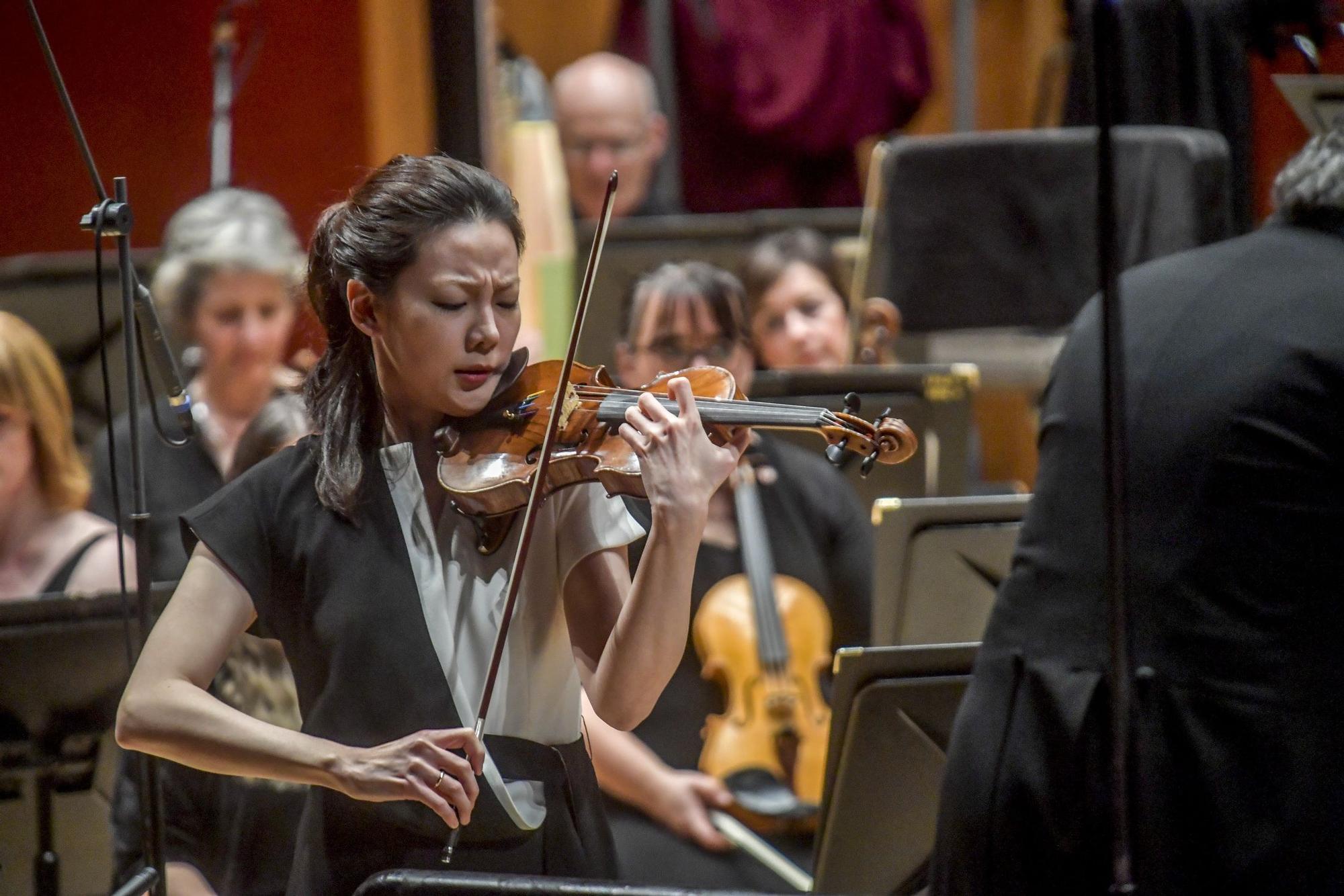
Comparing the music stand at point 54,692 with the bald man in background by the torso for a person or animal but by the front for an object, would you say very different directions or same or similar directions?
very different directions

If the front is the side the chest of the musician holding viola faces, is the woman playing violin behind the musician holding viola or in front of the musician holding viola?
in front

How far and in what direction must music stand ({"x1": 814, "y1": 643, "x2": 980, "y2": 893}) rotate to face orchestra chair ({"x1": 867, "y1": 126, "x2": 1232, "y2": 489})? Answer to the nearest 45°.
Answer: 0° — it already faces it

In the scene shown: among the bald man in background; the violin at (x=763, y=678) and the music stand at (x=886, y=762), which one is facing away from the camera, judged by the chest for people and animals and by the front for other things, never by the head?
the music stand

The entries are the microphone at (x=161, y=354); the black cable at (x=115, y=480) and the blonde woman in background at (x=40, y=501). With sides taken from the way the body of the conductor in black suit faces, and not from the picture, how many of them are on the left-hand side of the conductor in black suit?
3

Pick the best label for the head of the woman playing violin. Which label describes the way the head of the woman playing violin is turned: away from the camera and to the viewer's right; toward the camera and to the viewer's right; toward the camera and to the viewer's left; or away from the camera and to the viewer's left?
toward the camera and to the viewer's right

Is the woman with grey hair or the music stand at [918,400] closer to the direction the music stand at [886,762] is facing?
the music stand

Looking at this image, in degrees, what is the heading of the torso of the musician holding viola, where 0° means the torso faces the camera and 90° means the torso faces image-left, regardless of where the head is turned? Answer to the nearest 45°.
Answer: approximately 0°

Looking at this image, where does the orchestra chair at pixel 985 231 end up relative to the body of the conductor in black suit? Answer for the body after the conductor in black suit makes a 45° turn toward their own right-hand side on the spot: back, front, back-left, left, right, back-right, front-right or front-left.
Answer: front-left

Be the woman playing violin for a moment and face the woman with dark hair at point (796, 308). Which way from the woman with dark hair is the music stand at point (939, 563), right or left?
right

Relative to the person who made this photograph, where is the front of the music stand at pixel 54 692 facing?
facing away from the viewer

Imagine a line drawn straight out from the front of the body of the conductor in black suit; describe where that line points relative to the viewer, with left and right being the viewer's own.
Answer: facing away from the viewer

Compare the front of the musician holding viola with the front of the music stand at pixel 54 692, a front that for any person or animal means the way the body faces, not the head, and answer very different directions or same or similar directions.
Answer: very different directions
